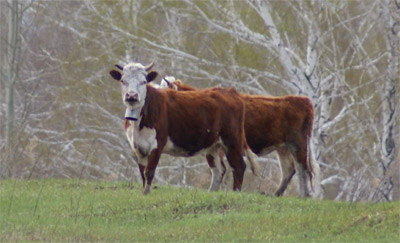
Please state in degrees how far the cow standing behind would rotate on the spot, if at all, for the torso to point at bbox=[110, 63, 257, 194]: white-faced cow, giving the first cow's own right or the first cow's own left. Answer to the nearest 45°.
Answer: approximately 45° to the first cow's own left

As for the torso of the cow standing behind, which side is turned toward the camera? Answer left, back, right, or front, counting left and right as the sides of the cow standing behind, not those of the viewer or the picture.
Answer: left

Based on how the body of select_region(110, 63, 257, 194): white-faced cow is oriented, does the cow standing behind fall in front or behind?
behind

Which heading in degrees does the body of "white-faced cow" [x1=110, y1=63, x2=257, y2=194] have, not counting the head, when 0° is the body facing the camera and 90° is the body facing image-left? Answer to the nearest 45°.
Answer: approximately 45°
